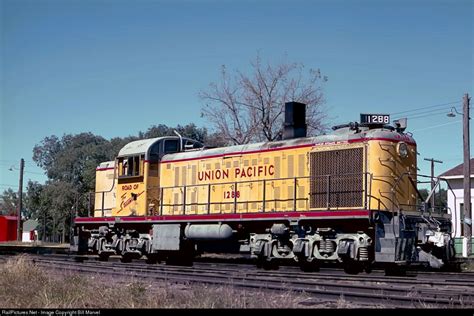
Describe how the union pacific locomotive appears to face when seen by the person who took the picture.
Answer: facing the viewer and to the right of the viewer
